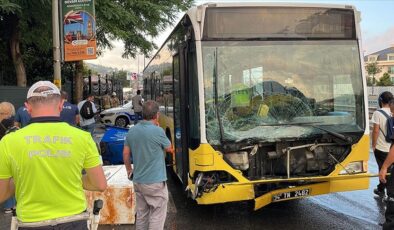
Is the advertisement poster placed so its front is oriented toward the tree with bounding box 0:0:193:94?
no

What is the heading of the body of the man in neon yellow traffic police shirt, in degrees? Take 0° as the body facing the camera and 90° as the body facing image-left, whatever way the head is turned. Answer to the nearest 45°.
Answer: approximately 180°

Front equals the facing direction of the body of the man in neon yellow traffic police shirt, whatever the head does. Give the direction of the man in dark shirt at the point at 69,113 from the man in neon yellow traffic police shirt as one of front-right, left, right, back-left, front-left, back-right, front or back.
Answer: front

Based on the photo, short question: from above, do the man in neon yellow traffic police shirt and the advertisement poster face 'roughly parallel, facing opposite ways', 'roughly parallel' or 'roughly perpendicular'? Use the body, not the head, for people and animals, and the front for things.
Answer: roughly parallel, facing opposite ways

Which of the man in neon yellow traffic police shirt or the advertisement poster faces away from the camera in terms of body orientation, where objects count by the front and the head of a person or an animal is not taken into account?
the man in neon yellow traffic police shirt

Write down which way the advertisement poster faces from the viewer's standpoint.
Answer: facing the viewer

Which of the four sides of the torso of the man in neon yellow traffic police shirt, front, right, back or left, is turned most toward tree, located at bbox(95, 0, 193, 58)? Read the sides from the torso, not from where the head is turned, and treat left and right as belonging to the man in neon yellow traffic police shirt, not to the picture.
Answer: front
